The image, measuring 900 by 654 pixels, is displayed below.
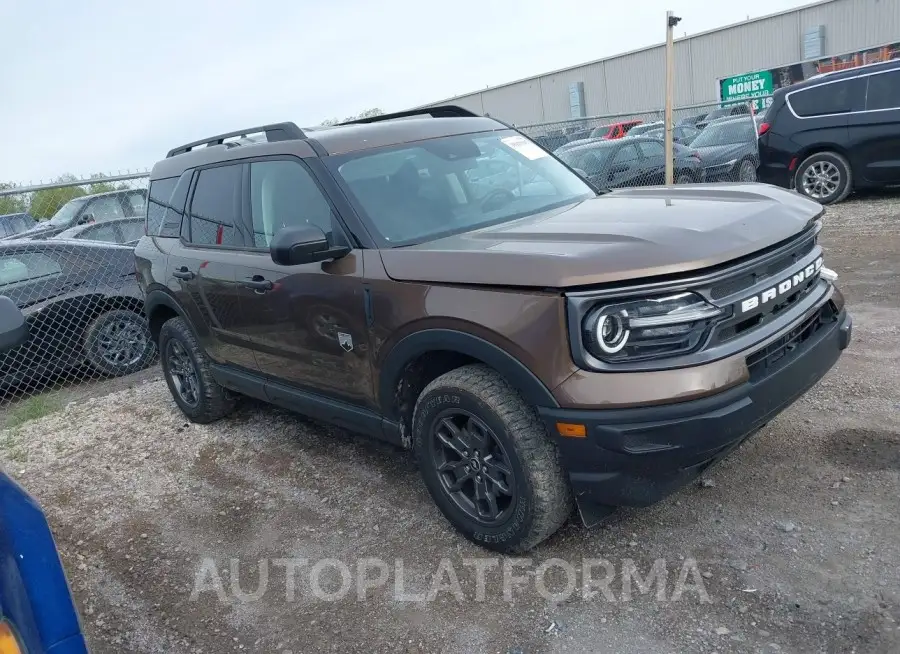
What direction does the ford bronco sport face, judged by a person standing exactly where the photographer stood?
facing the viewer and to the right of the viewer

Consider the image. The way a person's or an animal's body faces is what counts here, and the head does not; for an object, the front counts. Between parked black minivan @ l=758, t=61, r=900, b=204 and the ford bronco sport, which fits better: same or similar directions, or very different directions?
same or similar directions

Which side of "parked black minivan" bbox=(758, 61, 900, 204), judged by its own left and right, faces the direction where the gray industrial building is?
left

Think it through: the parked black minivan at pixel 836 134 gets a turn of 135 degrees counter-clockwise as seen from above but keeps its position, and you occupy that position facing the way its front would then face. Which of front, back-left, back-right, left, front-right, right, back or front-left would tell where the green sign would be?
front-right

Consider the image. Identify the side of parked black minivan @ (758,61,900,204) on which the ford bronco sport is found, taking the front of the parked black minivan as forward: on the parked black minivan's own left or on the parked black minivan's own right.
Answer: on the parked black minivan's own right

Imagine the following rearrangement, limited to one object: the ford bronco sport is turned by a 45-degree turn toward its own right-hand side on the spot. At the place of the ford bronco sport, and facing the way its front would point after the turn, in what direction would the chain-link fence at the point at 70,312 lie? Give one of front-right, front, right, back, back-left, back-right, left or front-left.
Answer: back-right

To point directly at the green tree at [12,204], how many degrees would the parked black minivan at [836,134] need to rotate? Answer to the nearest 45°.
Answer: approximately 135° to its left

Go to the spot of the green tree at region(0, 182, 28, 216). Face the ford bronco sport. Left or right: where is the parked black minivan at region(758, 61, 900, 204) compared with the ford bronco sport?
left

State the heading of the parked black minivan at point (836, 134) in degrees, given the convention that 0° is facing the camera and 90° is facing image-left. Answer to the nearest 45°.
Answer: approximately 270°

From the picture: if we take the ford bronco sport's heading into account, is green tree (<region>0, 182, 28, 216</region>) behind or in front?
behind

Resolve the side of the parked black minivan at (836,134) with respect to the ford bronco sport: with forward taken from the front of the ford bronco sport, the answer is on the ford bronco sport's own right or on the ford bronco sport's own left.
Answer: on the ford bronco sport's own left

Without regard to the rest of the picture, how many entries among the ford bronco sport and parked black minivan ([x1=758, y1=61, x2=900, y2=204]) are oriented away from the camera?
0
